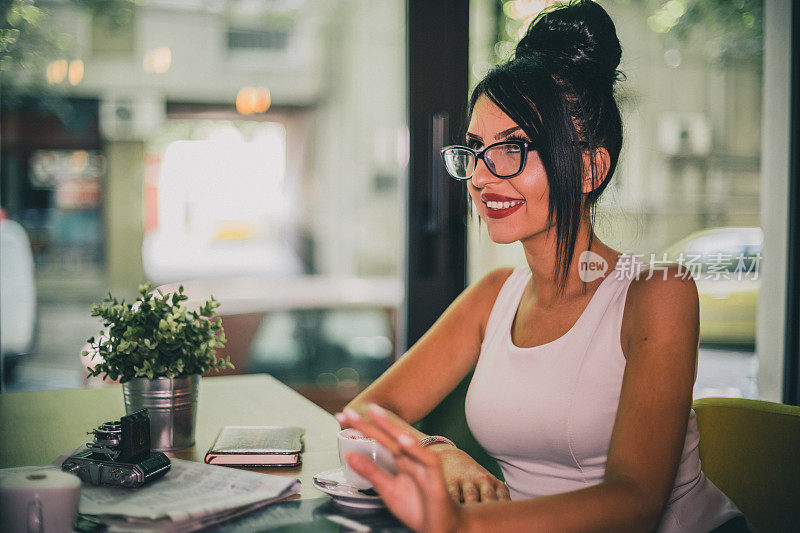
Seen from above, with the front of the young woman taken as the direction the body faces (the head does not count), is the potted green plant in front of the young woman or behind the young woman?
in front

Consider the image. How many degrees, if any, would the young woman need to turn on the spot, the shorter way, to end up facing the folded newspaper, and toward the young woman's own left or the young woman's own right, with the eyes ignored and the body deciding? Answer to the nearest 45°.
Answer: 0° — they already face it

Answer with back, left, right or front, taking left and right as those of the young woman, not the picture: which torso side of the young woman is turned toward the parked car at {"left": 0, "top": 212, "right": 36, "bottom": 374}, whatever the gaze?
right

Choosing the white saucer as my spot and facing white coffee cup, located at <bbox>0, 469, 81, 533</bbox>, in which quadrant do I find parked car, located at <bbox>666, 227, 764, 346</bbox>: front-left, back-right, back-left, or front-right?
back-right

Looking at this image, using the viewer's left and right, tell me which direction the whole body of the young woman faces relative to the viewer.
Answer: facing the viewer and to the left of the viewer

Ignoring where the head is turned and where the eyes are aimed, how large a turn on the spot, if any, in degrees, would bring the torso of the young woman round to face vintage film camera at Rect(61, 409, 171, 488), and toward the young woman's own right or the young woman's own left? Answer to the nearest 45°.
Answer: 0° — they already face it

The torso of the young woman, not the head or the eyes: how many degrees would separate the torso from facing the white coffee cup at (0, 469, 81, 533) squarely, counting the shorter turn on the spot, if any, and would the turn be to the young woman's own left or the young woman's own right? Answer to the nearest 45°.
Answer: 0° — they already face it

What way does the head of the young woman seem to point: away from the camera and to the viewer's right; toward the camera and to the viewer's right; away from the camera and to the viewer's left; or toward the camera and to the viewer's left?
toward the camera and to the viewer's left

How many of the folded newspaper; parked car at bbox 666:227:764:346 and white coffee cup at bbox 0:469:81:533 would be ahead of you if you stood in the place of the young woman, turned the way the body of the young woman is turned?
2

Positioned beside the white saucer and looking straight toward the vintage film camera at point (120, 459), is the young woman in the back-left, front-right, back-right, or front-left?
back-right
